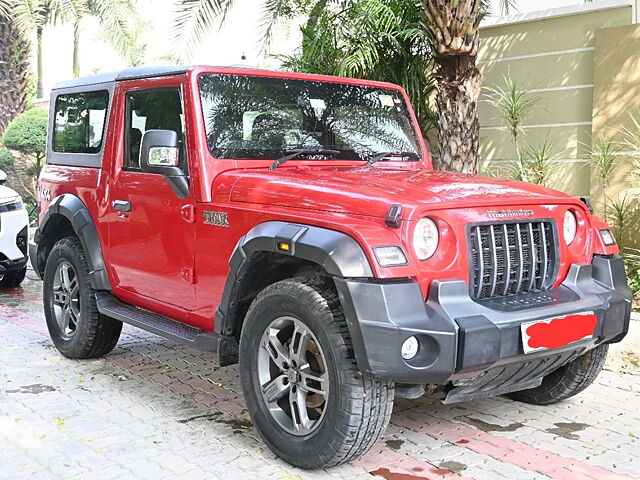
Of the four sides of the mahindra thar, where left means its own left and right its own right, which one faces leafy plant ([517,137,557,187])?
left

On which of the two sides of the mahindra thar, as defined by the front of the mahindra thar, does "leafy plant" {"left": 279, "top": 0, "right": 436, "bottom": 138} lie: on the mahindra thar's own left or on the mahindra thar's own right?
on the mahindra thar's own left

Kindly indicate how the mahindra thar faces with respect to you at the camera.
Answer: facing the viewer and to the right of the viewer

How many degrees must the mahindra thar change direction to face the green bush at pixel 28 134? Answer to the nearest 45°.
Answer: approximately 180°

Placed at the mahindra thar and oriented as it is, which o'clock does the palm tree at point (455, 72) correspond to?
The palm tree is roughly at 8 o'clock from the mahindra thar.

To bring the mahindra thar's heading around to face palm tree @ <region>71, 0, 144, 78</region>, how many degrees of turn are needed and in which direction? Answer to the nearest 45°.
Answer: approximately 135° to its left

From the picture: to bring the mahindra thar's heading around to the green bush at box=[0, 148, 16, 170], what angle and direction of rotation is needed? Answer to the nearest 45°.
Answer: approximately 180°

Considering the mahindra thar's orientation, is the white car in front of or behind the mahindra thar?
behind

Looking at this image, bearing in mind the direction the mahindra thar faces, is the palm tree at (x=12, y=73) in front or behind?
behind

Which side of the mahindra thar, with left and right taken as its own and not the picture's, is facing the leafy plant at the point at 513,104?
left
